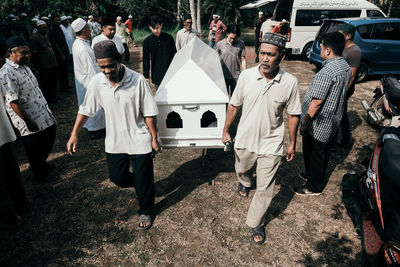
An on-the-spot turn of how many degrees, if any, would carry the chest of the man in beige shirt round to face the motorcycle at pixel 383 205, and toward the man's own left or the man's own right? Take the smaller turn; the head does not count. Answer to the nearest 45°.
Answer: approximately 45° to the man's own left

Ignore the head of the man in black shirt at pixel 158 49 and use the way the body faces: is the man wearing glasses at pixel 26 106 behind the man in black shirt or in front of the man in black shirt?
in front

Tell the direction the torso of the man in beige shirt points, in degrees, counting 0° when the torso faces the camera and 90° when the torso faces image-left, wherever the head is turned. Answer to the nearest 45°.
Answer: approximately 0°

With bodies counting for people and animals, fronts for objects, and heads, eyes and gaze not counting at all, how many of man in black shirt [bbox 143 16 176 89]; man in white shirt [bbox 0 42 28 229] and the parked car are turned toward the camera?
1

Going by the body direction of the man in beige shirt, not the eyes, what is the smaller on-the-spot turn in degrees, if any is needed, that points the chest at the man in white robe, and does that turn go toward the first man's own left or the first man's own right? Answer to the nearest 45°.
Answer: approximately 135° to the first man's own right
